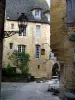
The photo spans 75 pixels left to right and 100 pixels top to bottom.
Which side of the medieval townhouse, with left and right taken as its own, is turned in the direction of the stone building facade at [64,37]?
front

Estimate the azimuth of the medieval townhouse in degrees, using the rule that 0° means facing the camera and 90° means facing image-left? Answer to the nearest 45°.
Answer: approximately 0°
